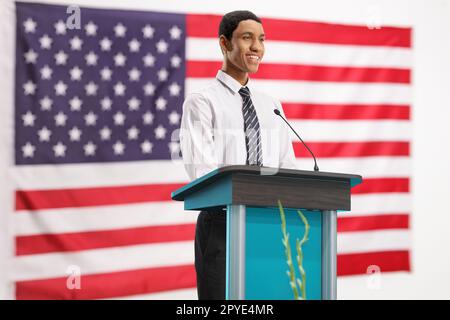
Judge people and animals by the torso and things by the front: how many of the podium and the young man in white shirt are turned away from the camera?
0

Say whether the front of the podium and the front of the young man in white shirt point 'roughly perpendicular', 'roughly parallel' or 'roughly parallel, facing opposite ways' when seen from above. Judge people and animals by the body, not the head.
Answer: roughly parallel

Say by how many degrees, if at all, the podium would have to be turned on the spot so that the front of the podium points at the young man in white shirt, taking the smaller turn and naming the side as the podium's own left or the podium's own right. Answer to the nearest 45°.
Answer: approximately 135° to the podium's own left

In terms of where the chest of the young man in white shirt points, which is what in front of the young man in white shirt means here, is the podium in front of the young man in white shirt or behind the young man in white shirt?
in front

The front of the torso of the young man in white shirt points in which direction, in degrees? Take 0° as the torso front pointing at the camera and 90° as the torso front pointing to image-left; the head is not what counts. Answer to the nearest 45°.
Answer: approximately 315°

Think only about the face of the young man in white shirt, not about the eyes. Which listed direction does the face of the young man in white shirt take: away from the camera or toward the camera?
toward the camera

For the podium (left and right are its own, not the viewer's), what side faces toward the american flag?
back

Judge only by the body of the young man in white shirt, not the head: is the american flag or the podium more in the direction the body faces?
the podium

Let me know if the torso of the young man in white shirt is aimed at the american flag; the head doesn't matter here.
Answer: no
